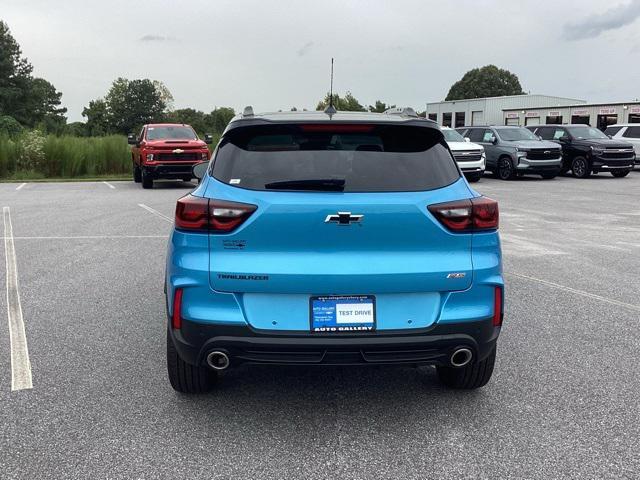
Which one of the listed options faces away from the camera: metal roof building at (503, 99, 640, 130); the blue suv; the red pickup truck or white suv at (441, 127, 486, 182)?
the blue suv

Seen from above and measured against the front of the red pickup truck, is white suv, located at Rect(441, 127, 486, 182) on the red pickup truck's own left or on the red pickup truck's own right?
on the red pickup truck's own left

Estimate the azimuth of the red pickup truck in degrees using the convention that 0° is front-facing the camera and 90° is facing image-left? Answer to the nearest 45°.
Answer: approximately 0°

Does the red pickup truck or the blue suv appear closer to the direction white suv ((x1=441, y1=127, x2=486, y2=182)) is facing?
the blue suv

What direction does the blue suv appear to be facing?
away from the camera

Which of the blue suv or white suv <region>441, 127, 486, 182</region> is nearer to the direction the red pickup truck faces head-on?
the blue suv

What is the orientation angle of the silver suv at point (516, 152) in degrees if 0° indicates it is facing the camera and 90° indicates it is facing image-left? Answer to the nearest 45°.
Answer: approximately 315°

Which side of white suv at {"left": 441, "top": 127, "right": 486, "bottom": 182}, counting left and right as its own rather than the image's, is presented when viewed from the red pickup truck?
right

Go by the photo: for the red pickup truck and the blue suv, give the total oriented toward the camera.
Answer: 1

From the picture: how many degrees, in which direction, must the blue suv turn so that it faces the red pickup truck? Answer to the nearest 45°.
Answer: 0° — it already faces it

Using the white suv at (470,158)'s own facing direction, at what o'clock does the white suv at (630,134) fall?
the white suv at (630,134) is roughly at 9 o'clock from the white suv at (470,158).
